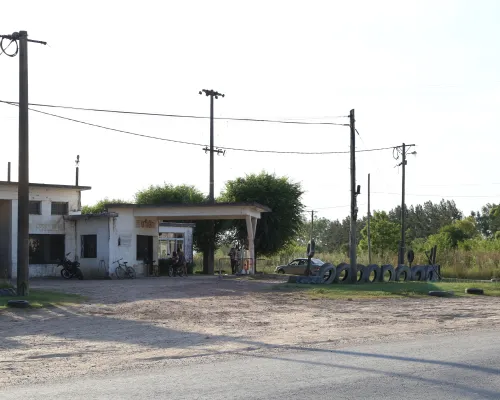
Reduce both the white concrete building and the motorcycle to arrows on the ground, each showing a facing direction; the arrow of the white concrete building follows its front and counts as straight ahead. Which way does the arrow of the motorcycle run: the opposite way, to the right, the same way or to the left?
to the right

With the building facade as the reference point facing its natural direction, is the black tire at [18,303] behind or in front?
in front

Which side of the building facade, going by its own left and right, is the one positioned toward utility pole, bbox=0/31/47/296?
front

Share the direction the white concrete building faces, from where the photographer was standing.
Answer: facing the viewer and to the right of the viewer

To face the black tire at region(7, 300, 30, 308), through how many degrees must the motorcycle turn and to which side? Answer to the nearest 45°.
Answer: approximately 45° to its left

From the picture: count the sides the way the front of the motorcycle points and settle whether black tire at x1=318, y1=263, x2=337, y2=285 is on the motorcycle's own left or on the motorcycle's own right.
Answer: on the motorcycle's own left

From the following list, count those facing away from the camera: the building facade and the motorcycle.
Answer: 0

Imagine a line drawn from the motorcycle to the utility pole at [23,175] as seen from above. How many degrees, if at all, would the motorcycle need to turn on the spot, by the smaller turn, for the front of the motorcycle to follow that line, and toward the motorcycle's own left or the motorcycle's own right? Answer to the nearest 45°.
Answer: approximately 45° to the motorcycle's own left

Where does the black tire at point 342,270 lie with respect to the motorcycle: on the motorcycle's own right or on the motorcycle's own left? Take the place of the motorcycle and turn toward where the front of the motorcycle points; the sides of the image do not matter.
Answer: on the motorcycle's own left

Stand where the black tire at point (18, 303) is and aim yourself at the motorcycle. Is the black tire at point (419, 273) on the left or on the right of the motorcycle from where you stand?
right

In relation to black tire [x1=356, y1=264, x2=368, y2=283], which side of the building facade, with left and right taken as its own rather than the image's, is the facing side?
left

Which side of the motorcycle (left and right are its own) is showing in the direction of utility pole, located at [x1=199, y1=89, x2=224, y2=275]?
back

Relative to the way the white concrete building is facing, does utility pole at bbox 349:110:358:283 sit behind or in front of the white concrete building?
in front
